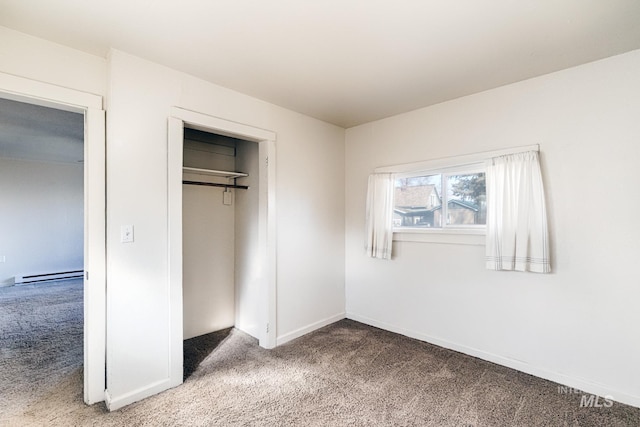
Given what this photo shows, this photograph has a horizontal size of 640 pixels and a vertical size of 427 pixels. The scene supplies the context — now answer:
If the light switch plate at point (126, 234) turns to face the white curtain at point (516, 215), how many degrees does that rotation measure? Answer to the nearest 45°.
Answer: approximately 45° to its left

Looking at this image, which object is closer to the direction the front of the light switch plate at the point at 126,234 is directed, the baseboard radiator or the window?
the window

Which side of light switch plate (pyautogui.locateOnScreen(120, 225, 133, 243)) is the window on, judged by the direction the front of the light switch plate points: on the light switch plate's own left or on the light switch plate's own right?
on the light switch plate's own left

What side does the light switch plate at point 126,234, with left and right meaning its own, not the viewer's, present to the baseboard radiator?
back

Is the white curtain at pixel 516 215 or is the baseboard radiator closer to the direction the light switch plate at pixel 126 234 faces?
the white curtain

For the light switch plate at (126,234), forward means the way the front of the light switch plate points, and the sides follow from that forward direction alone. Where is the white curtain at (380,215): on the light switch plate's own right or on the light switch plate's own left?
on the light switch plate's own left
